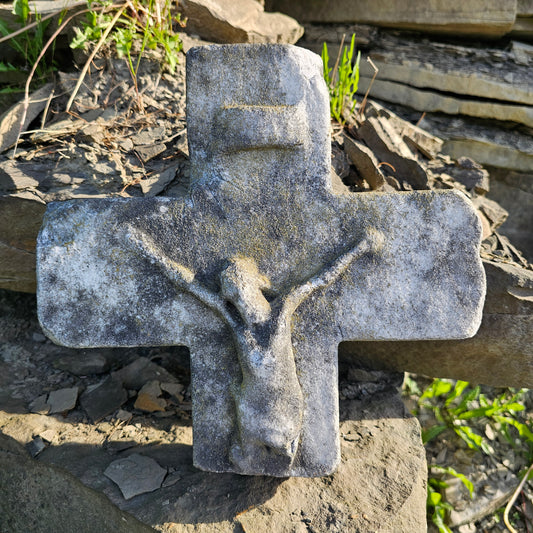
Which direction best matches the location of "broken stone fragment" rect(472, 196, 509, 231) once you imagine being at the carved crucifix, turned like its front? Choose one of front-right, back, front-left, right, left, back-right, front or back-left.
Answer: back-left

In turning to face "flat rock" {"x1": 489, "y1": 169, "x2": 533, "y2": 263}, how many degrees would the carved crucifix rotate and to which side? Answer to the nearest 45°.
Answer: approximately 135° to its left

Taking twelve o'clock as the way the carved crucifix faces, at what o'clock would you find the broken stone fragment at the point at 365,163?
The broken stone fragment is roughly at 7 o'clock from the carved crucifix.

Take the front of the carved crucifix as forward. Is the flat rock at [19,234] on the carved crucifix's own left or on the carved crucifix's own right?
on the carved crucifix's own right

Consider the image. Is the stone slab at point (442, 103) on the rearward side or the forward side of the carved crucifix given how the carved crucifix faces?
on the rearward side

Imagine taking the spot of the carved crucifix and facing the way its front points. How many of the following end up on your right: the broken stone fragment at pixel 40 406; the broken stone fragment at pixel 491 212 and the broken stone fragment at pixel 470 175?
1

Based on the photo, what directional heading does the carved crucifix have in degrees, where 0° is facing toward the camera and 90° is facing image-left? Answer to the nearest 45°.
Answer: approximately 0°

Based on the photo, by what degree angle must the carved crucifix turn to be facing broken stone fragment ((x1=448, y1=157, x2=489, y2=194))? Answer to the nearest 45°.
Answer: approximately 135° to its left
